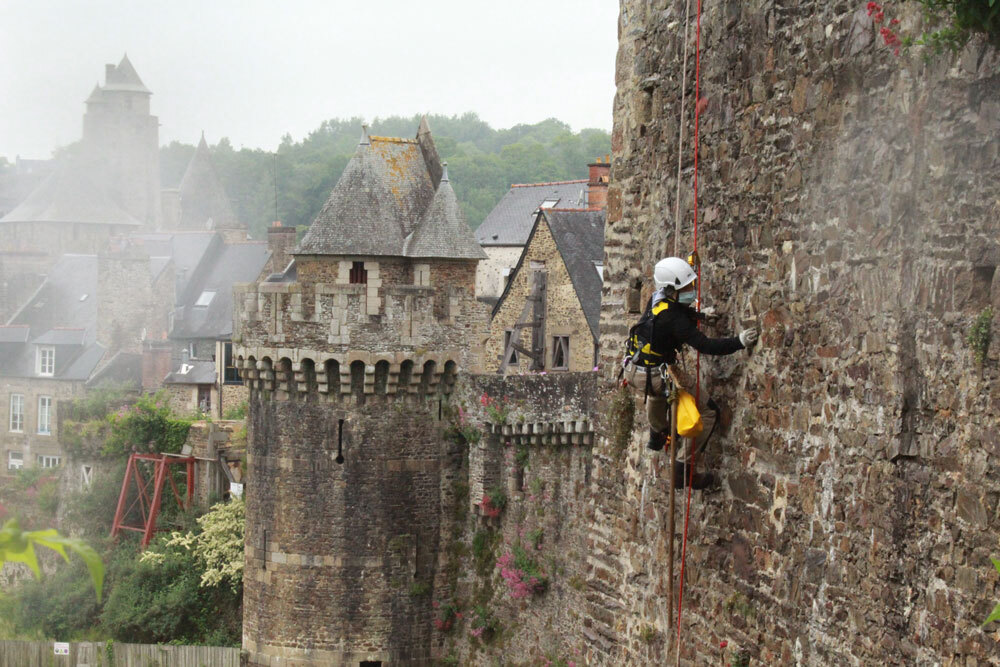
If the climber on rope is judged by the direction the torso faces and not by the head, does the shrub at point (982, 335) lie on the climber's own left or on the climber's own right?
on the climber's own right

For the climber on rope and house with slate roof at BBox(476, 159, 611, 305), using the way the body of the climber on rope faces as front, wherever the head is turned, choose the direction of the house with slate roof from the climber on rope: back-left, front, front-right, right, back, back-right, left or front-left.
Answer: front-left

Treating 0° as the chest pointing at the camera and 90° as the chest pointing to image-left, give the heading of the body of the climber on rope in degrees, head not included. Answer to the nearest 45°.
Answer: approximately 225°

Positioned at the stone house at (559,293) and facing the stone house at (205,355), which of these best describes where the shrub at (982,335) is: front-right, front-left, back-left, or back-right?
back-left

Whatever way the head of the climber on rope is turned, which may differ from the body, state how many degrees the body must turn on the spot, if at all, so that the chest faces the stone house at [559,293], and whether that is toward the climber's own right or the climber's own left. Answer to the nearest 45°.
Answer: approximately 45° to the climber's own left

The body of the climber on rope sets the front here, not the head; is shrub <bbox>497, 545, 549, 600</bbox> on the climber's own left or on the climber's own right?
on the climber's own left

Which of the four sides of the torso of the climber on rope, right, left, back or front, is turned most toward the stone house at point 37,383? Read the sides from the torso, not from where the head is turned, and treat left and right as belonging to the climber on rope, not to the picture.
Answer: left
